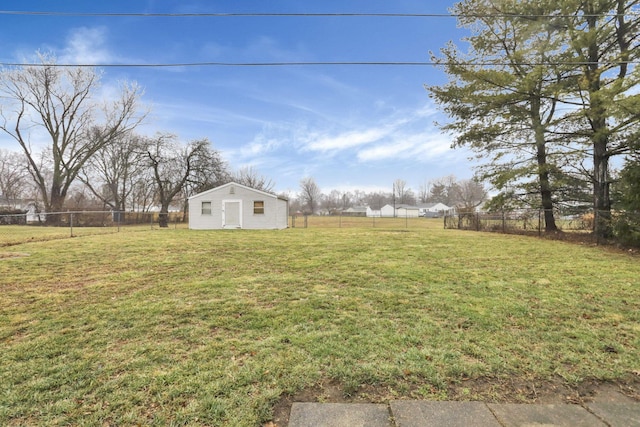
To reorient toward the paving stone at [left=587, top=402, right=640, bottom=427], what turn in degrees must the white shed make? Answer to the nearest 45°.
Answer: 0° — it already faces it

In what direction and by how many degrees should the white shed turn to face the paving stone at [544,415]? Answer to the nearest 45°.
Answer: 0° — it already faces it

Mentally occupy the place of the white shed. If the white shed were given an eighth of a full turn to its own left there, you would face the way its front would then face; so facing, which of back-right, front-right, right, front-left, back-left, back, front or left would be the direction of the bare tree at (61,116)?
back

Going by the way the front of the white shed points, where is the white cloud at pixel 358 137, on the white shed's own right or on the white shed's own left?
on the white shed's own left

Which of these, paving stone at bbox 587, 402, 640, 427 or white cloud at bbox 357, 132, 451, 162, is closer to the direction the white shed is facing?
the paving stone

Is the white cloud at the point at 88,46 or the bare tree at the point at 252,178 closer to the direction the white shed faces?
the white cloud

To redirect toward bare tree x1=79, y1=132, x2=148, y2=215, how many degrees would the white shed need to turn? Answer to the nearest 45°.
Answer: approximately 135° to its right

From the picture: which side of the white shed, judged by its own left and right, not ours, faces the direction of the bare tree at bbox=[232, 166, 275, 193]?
back

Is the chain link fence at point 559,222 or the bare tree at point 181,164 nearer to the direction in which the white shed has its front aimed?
the chain link fence

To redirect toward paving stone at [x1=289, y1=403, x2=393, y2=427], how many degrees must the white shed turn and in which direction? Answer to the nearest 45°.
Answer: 0° — it already faces it

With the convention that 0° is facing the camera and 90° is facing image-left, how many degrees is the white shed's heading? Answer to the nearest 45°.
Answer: approximately 0°

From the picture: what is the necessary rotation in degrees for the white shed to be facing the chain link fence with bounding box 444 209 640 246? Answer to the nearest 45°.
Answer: approximately 45° to its left
